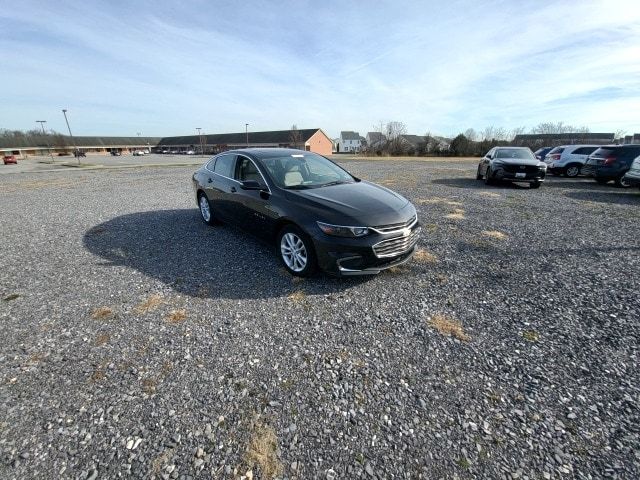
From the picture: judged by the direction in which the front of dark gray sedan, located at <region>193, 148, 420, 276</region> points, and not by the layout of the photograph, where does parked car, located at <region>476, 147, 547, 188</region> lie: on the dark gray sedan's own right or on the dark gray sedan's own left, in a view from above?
on the dark gray sedan's own left

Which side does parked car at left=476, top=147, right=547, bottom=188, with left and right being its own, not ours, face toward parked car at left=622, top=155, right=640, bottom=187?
left

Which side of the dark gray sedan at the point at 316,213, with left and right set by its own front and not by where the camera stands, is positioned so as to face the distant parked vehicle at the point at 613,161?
left

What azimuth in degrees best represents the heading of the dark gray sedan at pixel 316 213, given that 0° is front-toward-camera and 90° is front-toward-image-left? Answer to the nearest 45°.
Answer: approximately 315°

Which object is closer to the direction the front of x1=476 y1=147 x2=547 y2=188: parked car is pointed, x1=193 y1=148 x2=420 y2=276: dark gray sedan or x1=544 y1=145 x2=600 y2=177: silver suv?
the dark gray sedan

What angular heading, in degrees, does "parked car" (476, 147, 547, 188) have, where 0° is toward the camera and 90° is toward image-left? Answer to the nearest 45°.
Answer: approximately 0°
